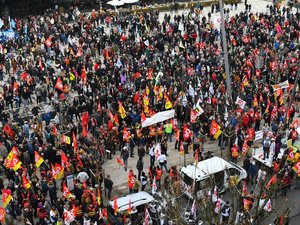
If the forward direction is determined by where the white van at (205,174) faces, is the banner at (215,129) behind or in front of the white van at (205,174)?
in front

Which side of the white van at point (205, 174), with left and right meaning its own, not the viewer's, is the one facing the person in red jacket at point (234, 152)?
front

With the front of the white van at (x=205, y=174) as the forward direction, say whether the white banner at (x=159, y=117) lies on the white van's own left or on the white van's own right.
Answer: on the white van's own left

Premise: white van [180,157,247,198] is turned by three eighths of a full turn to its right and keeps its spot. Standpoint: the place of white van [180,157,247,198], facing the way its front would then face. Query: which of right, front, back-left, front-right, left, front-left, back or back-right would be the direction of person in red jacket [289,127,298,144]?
back-left

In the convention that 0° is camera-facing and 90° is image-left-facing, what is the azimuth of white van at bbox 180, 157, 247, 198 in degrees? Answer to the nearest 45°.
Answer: approximately 225°
